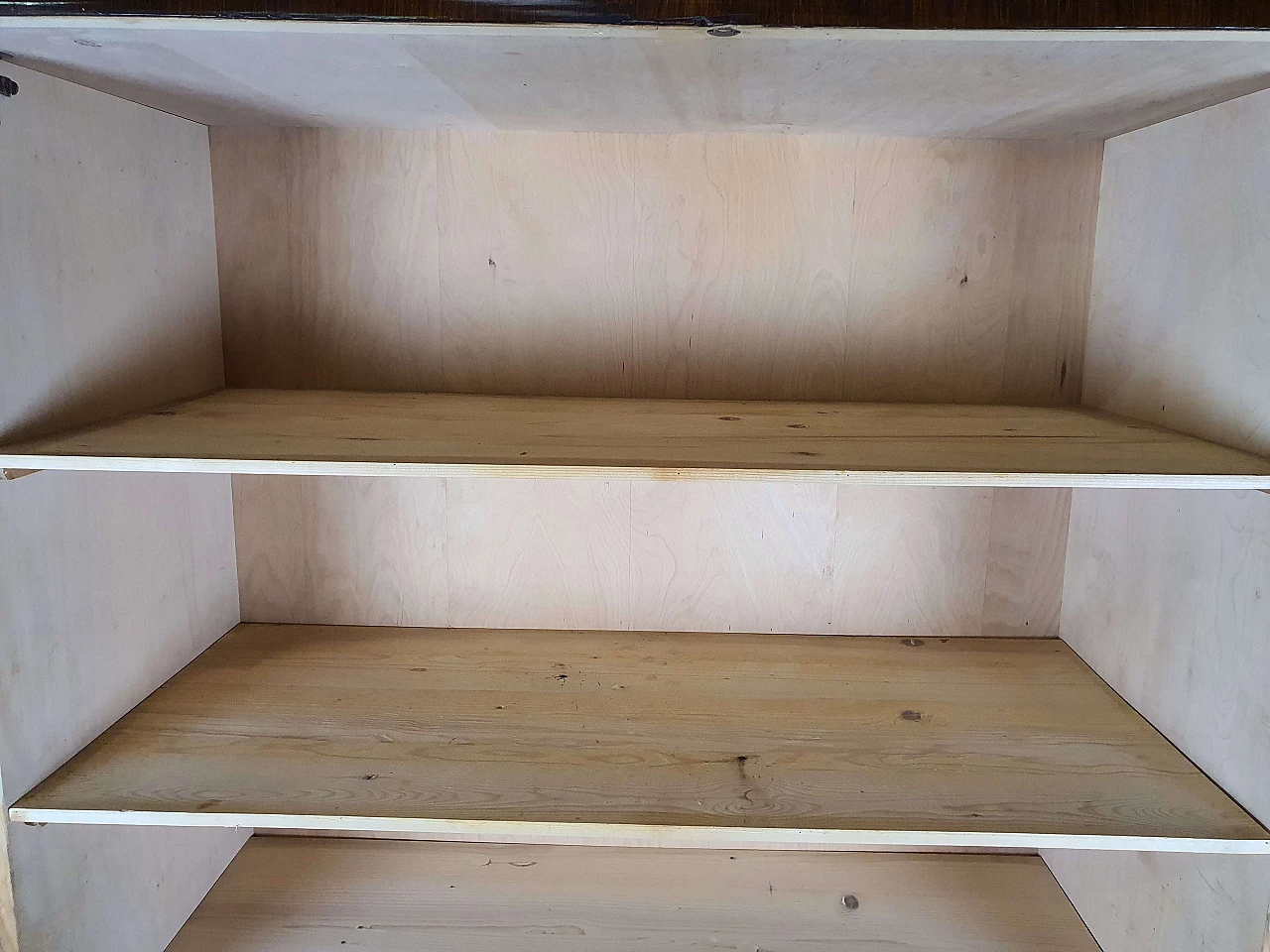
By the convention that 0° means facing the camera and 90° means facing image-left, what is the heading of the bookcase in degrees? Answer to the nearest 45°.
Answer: approximately 0°
